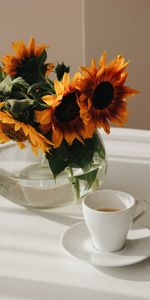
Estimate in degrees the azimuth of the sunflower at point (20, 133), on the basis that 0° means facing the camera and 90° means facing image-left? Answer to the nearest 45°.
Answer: approximately 45°

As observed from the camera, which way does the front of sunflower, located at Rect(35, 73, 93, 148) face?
facing the viewer and to the right of the viewer

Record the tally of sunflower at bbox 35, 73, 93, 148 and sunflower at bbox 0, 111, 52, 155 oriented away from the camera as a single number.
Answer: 0

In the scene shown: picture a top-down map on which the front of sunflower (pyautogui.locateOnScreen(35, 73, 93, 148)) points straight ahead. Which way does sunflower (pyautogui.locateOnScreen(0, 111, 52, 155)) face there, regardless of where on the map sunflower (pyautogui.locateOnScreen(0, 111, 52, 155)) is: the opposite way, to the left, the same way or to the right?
to the right
